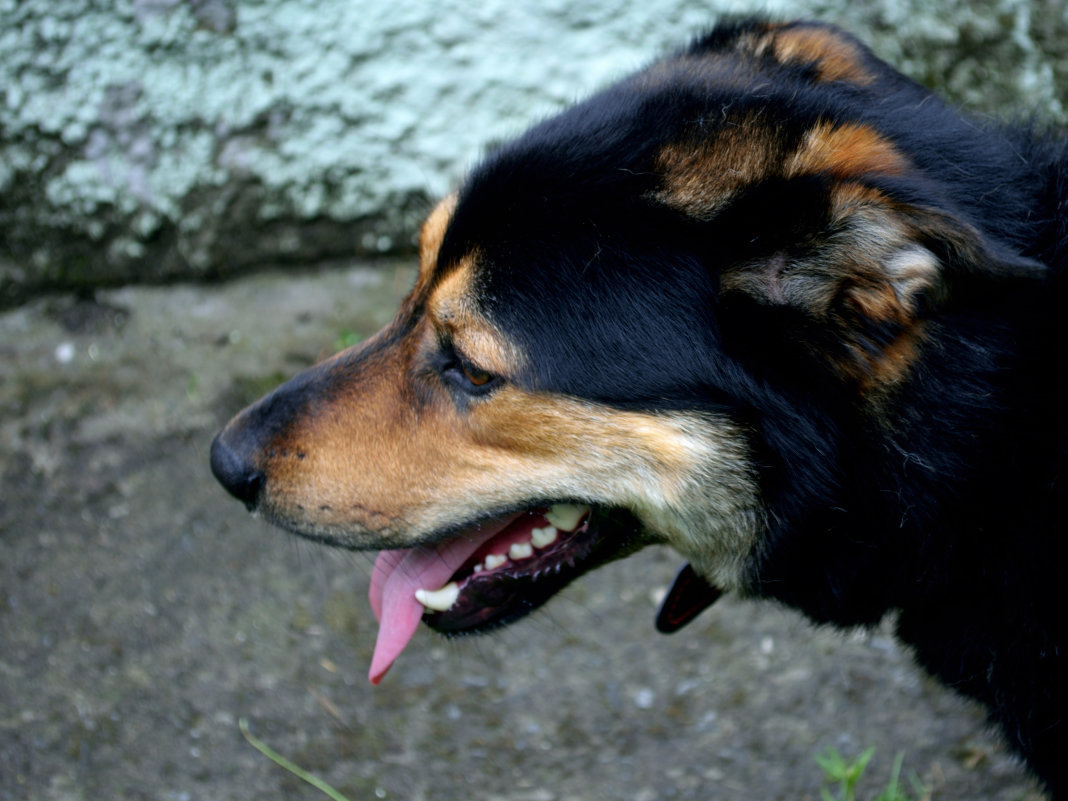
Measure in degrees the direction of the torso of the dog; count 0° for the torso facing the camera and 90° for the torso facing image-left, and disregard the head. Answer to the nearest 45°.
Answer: approximately 90°
